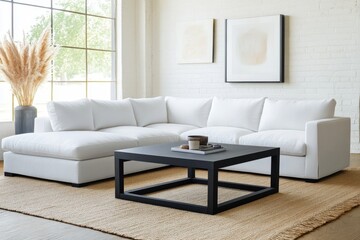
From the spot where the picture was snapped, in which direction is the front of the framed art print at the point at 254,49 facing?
facing the viewer and to the left of the viewer

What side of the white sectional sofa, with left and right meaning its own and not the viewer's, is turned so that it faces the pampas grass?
right

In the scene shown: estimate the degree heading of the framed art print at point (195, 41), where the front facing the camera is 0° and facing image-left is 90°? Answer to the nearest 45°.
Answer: approximately 45°

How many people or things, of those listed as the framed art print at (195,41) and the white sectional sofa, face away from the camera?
0

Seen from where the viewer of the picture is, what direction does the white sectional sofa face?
facing the viewer

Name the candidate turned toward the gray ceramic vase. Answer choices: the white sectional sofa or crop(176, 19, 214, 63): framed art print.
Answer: the framed art print

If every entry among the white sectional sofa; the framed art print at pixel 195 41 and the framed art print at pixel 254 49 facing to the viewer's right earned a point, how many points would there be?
0

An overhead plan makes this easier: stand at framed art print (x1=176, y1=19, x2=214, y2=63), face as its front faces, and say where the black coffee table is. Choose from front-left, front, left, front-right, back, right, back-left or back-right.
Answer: front-left

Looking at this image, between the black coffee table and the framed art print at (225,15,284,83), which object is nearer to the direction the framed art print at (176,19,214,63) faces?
the black coffee table

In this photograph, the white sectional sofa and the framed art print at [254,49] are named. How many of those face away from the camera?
0

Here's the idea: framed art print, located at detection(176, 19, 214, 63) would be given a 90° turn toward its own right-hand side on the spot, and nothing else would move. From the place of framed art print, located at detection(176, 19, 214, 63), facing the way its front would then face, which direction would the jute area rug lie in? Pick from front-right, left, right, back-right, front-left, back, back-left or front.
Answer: back-left

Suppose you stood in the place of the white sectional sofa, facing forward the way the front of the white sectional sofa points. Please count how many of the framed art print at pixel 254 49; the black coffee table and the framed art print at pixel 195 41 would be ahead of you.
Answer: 1

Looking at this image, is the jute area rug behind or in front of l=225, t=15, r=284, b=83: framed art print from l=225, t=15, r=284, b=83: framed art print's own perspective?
in front

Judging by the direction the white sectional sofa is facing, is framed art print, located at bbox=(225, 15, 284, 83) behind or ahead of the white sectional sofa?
behind

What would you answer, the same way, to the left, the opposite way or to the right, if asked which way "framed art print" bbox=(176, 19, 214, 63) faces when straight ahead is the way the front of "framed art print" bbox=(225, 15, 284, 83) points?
the same way

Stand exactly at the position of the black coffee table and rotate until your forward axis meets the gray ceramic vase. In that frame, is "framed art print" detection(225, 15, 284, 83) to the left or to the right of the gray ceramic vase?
right

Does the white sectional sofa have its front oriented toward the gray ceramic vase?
no
